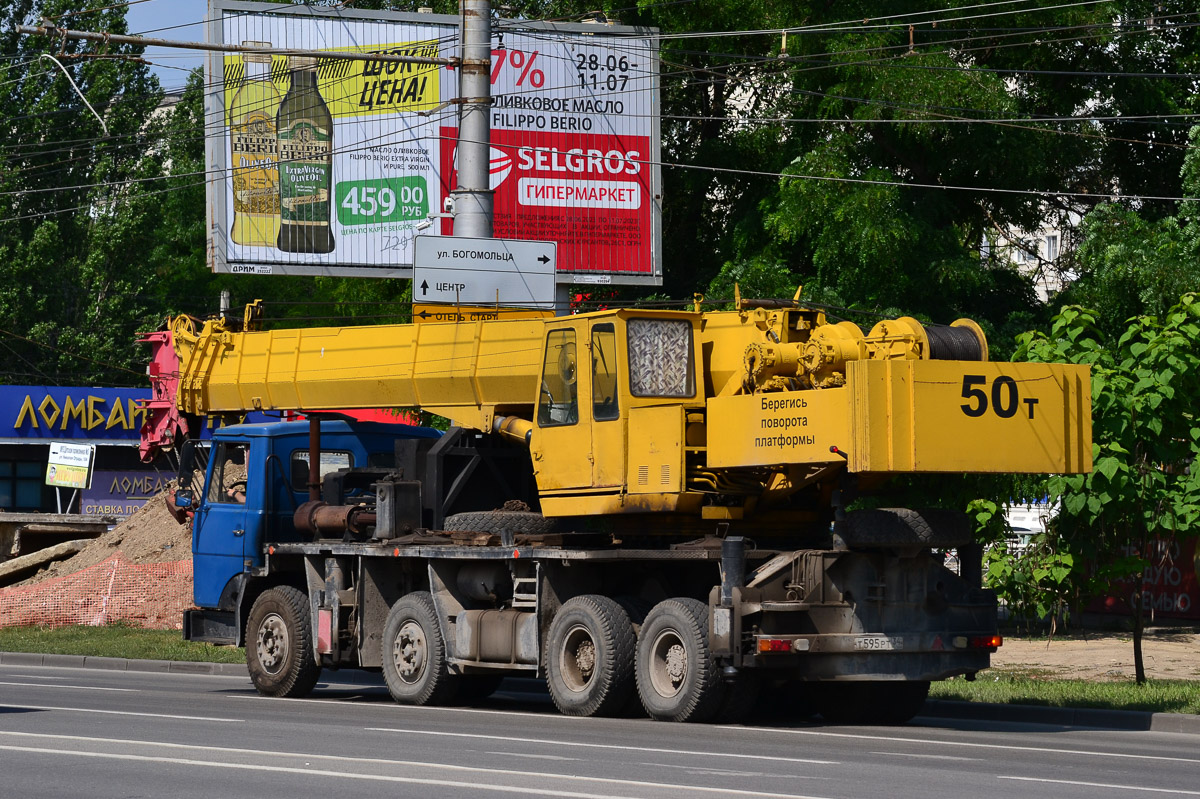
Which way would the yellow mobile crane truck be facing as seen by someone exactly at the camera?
facing away from the viewer and to the left of the viewer

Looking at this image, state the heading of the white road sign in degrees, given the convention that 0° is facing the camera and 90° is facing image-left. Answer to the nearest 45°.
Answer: approximately 0°

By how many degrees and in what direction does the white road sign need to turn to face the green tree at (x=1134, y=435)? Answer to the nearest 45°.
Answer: approximately 45° to its left

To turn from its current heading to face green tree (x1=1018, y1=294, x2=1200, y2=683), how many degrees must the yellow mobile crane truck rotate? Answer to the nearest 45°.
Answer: approximately 135° to its right

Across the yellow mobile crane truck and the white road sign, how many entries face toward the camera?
1

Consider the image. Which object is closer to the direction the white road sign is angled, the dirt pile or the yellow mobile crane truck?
the yellow mobile crane truck
